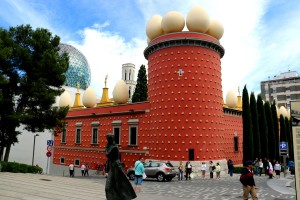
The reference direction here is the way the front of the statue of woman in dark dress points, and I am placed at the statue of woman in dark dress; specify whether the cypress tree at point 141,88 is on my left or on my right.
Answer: on my right

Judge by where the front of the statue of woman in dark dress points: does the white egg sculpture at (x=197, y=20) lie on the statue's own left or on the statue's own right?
on the statue's own right

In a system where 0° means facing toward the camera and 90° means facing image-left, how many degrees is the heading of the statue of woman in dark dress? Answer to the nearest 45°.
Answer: approximately 90°

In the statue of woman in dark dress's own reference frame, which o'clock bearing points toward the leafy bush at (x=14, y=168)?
The leafy bush is roughly at 2 o'clock from the statue of woman in dark dress.

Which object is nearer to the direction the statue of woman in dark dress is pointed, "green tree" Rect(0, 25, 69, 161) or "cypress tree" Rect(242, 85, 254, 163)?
the green tree

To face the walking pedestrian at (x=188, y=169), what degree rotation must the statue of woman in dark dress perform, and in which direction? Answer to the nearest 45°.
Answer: approximately 90° to its right
